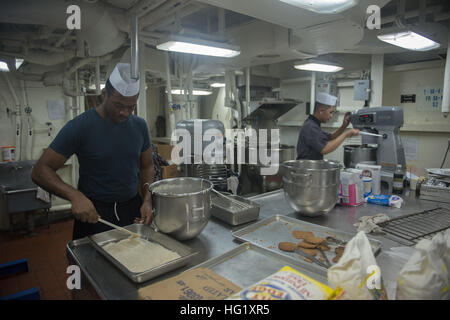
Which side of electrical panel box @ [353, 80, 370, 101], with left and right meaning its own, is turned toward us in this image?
front

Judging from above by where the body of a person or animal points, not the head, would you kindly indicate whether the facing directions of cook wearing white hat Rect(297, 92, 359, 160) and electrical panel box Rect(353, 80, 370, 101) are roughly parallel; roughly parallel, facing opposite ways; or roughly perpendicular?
roughly perpendicular

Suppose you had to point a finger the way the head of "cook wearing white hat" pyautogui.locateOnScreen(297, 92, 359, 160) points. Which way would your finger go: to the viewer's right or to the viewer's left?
to the viewer's right

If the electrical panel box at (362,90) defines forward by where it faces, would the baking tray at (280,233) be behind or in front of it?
in front

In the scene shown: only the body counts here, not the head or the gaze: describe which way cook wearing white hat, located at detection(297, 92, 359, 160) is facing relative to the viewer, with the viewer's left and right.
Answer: facing to the right of the viewer

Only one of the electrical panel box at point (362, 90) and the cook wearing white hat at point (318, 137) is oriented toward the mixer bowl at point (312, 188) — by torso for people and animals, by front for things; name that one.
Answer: the electrical panel box

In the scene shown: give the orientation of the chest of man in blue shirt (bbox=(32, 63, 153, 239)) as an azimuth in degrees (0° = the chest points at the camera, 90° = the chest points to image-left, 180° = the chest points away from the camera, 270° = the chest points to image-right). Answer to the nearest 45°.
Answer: approximately 315°

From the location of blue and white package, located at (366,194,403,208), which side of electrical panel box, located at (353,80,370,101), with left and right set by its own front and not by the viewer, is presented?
front

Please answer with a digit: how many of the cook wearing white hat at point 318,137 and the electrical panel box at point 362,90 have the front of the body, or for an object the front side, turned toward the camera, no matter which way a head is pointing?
1

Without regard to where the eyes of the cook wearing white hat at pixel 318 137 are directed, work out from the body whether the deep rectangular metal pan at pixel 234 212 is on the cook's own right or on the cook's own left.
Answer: on the cook's own right
